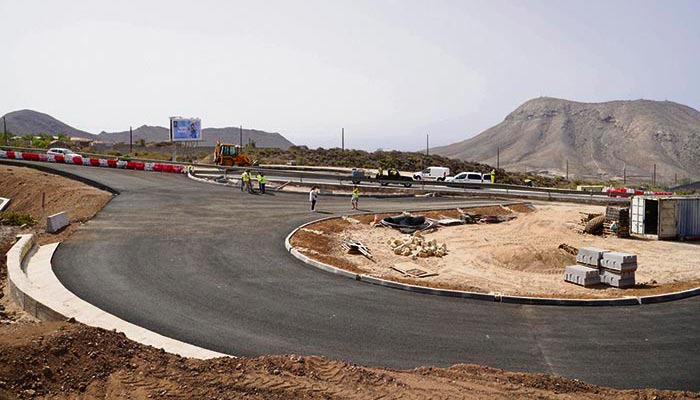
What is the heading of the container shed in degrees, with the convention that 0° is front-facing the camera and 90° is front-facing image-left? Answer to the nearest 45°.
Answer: approximately 45°

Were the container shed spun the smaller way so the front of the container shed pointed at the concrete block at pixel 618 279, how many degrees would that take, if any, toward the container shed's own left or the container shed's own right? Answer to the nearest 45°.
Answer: approximately 45° to the container shed's own left

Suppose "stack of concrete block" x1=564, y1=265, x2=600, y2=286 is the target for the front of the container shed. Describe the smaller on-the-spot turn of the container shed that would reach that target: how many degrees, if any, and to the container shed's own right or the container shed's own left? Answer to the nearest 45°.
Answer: approximately 45° to the container shed's own left

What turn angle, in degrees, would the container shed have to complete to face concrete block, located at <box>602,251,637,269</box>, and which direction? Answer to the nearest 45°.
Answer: approximately 45° to its left

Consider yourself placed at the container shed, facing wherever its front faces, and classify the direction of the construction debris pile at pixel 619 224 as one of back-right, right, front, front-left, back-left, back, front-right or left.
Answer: front-right

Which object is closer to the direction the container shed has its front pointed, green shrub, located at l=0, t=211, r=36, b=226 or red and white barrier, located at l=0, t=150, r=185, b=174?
the green shrub

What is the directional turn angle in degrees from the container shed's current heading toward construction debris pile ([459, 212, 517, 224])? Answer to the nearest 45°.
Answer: approximately 45° to its right

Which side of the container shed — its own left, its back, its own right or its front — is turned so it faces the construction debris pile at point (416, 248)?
front

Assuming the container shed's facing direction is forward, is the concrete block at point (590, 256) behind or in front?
in front

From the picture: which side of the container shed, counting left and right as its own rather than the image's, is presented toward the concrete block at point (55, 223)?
front

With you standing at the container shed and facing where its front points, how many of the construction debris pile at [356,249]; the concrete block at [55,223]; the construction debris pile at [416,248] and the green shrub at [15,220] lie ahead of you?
4
